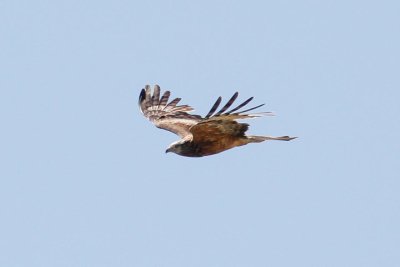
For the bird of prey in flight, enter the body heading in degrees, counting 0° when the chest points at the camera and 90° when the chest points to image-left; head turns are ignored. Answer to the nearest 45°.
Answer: approximately 90°
